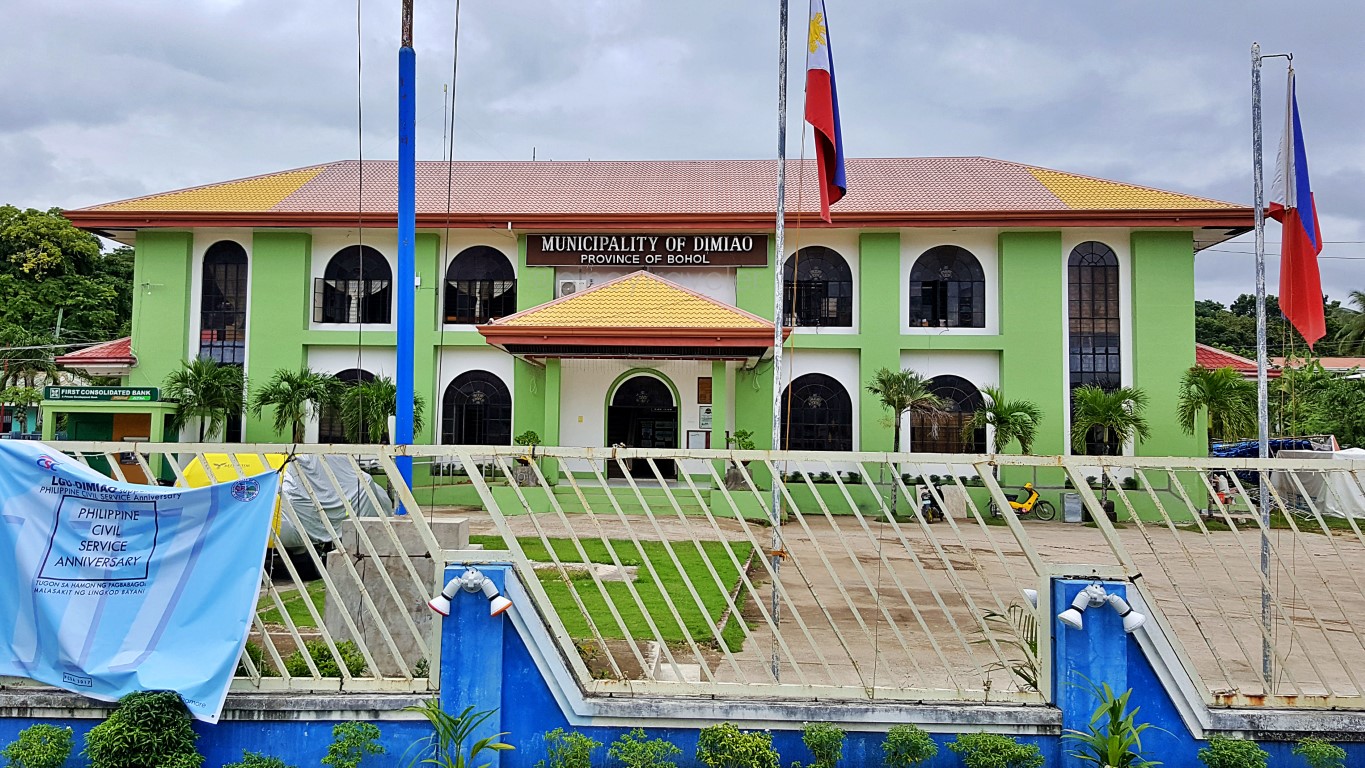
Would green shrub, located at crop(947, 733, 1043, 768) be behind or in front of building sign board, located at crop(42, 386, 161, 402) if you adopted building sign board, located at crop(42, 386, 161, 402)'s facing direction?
in front

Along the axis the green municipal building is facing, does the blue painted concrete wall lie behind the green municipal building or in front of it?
in front

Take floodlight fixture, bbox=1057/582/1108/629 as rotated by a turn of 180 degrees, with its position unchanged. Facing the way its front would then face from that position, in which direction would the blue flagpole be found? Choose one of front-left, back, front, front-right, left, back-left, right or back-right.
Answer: back-left

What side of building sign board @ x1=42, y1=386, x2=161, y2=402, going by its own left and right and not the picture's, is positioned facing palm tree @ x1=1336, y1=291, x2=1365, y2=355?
left

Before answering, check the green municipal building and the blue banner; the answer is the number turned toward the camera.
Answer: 2

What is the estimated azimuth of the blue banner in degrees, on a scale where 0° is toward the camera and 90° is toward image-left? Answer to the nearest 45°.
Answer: approximately 0°

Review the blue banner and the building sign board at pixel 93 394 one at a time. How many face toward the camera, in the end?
2

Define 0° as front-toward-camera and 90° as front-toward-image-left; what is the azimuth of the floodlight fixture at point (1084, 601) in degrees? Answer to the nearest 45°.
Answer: approximately 45°

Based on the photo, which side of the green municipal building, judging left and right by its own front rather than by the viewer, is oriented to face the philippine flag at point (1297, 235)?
front

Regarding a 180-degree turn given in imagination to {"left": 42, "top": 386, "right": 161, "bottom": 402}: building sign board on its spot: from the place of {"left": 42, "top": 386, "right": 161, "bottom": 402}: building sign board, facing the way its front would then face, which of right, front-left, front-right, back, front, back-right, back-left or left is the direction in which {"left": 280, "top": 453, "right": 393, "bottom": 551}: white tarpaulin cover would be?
back

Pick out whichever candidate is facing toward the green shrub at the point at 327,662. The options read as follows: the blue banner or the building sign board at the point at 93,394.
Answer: the building sign board

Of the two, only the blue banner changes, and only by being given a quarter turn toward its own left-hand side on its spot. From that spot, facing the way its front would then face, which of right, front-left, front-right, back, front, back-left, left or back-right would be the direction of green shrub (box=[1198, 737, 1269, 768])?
front-right

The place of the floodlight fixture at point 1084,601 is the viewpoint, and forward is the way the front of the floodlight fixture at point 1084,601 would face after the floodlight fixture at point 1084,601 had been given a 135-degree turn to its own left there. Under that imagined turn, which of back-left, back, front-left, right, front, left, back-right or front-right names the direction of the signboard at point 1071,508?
left

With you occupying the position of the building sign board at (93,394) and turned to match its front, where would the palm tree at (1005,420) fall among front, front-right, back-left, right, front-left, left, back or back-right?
front-left

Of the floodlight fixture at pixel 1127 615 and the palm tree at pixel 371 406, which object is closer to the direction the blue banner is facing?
the floodlight fixture

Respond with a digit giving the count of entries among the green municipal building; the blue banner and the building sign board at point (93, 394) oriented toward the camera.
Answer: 3
